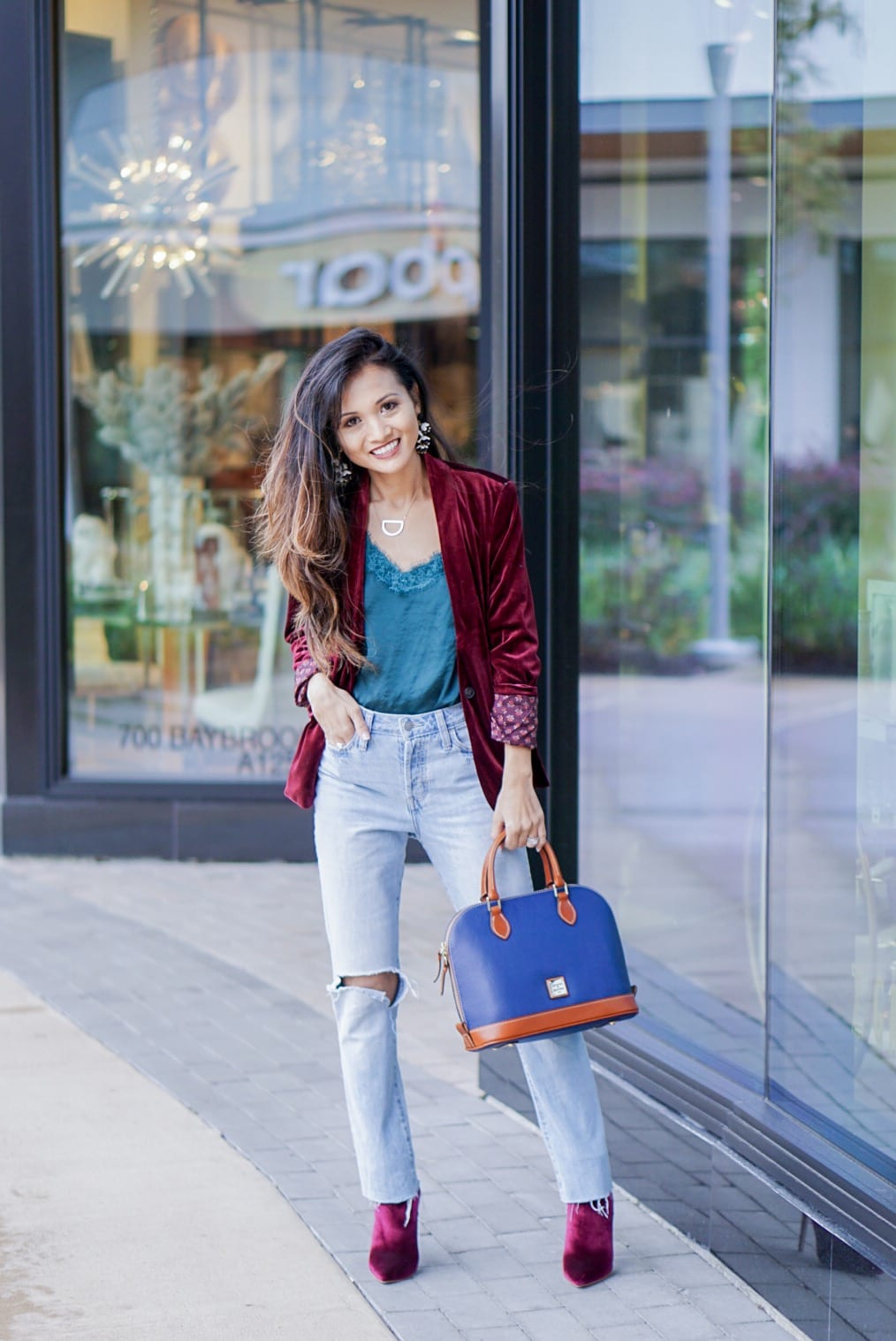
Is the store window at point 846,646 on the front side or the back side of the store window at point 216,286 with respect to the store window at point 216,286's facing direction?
on the front side

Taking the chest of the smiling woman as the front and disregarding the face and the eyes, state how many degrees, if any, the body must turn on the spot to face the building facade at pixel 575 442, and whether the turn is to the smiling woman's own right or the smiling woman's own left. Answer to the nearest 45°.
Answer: approximately 180°

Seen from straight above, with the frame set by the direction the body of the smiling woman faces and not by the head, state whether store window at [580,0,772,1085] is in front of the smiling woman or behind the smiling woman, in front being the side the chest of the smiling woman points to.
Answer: behind

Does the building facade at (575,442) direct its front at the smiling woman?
yes

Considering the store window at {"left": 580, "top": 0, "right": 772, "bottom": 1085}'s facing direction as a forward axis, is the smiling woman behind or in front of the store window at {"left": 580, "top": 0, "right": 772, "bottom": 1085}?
in front

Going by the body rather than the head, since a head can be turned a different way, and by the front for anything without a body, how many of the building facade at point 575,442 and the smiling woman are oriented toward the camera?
2

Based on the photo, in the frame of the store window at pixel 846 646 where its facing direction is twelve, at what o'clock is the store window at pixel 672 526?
the store window at pixel 672 526 is roughly at 4 o'clock from the store window at pixel 846 646.

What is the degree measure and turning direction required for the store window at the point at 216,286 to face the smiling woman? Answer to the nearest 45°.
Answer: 0° — it already faces them

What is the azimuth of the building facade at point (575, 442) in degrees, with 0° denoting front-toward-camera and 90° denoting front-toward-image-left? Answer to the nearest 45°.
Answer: approximately 0°
